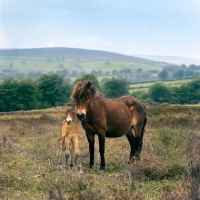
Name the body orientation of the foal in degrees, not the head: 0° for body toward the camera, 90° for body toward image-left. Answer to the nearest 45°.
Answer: approximately 0°

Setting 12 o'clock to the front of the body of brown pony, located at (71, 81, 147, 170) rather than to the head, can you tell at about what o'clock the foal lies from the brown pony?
The foal is roughly at 12 o'clock from the brown pony.

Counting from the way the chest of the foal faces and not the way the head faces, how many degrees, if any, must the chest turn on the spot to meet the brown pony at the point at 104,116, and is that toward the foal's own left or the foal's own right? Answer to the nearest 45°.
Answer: approximately 135° to the foal's own left
